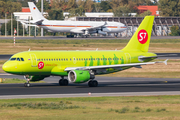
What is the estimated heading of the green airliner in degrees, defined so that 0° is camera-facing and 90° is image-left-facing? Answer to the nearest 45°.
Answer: approximately 45°
